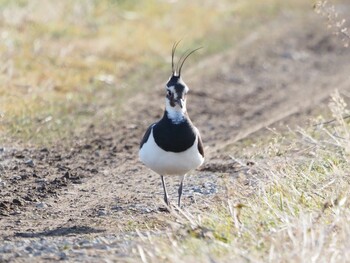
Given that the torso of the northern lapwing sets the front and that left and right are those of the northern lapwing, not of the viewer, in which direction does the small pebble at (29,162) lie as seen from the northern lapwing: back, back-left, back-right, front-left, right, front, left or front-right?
back-right

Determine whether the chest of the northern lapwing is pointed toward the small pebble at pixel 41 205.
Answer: no

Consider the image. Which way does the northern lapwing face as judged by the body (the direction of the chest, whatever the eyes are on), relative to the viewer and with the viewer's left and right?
facing the viewer

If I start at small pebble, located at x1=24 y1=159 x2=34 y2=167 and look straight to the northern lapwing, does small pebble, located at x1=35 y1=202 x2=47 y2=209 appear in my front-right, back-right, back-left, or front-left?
front-right

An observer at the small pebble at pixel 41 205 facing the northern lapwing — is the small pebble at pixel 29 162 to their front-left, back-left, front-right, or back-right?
back-left

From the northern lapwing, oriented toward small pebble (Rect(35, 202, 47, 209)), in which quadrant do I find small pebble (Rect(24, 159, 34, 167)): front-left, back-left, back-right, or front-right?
front-right
